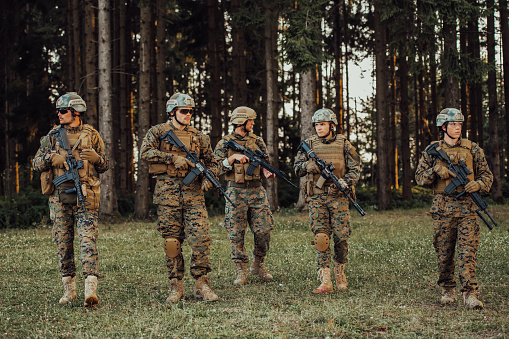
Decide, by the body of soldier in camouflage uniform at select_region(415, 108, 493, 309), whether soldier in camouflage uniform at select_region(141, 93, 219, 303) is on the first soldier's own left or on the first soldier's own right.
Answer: on the first soldier's own right

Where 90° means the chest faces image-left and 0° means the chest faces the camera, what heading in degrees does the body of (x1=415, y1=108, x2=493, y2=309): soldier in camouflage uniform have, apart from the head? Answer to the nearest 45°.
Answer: approximately 0°

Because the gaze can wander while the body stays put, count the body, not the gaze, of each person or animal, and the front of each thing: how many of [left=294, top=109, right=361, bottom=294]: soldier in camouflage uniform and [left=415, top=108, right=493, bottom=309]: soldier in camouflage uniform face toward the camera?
2

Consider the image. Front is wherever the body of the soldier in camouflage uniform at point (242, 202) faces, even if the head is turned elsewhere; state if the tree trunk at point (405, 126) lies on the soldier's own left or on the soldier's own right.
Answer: on the soldier's own left

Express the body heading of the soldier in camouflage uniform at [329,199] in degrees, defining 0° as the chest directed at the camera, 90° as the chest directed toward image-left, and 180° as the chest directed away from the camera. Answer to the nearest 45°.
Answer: approximately 0°

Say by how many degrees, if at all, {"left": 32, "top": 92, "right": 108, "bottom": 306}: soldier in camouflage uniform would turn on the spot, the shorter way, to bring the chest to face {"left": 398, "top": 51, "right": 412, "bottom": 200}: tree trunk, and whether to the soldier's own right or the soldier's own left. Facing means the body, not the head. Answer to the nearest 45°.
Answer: approximately 135° to the soldier's own left

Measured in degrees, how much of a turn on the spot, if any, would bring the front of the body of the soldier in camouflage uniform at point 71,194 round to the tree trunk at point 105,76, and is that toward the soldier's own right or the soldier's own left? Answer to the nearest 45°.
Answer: approximately 180°

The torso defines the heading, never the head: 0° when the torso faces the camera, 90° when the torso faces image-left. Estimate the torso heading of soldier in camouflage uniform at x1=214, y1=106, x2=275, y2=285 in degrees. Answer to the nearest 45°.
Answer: approximately 315°

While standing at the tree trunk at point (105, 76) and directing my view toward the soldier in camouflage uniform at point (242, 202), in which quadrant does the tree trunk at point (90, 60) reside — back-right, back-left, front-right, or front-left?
back-right
